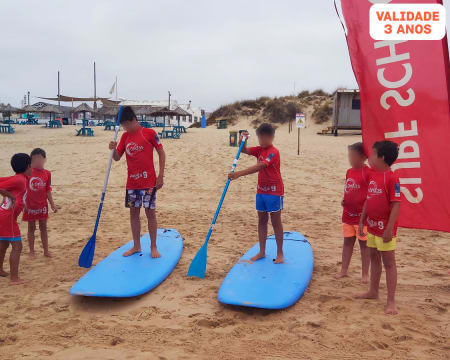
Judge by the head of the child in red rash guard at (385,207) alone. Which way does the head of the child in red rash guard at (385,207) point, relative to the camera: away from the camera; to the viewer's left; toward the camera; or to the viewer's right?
to the viewer's left

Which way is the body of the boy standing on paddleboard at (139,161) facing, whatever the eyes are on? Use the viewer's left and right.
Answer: facing the viewer and to the left of the viewer

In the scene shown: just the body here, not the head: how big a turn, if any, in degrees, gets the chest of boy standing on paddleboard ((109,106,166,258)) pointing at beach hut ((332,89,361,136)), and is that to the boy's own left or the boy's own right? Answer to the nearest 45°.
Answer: approximately 180°

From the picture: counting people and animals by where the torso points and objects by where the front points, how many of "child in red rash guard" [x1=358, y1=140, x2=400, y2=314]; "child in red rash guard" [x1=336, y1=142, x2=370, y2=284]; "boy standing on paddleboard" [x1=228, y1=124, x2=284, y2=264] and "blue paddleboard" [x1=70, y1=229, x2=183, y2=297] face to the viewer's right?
0

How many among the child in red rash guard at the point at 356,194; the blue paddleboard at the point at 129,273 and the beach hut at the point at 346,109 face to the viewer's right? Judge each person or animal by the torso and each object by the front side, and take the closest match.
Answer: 0

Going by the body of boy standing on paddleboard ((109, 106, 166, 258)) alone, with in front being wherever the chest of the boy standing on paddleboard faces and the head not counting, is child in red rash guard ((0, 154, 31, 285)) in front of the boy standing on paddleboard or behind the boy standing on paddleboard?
in front

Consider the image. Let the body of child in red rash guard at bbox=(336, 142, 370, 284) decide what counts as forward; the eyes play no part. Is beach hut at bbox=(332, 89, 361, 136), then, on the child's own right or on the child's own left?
on the child's own right

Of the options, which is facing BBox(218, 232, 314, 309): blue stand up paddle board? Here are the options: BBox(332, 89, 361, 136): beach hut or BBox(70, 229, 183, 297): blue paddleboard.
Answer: the beach hut

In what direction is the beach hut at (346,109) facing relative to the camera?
toward the camera

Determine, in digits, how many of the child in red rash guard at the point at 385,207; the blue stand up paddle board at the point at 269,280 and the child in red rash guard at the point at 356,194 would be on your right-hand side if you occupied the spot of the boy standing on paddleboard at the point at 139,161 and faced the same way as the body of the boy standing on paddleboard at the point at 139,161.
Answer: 0

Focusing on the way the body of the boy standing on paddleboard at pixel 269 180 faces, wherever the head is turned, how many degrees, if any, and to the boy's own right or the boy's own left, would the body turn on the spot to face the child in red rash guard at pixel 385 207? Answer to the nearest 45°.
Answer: approximately 90° to the boy's own left

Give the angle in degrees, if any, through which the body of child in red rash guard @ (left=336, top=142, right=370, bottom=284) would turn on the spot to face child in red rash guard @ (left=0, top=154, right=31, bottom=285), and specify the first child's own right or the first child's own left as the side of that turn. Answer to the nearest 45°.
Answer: approximately 45° to the first child's own right

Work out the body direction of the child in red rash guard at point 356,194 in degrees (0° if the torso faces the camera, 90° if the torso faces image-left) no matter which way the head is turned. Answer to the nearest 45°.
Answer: approximately 45°

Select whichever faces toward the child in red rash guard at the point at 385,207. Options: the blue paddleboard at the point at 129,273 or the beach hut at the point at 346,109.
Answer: the beach hut
